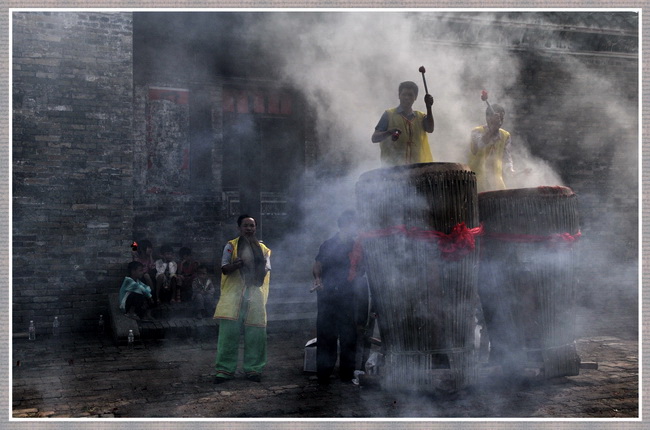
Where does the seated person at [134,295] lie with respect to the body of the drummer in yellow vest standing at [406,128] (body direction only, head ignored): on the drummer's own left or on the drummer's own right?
on the drummer's own right

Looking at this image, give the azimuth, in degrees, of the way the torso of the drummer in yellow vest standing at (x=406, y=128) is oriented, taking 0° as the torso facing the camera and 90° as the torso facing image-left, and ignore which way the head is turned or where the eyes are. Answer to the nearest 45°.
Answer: approximately 0°
